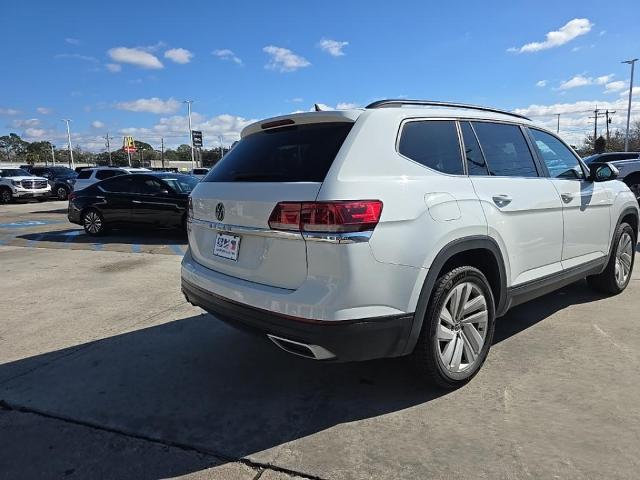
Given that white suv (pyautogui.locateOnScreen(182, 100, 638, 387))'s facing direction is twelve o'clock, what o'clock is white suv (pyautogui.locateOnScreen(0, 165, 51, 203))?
white suv (pyautogui.locateOnScreen(0, 165, 51, 203)) is roughly at 9 o'clock from white suv (pyautogui.locateOnScreen(182, 100, 638, 387)).

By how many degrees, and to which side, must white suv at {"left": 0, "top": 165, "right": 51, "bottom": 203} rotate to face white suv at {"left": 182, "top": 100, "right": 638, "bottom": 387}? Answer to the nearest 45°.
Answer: approximately 45° to its right

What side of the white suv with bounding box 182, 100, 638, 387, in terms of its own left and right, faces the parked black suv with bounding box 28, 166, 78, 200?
left

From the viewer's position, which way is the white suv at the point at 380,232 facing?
facing away from the viewer and to the right of the viewer

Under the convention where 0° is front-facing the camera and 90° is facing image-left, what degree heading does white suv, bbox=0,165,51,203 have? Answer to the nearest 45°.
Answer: approximately 315°

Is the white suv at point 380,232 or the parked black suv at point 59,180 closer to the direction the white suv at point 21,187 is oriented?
the white suv
